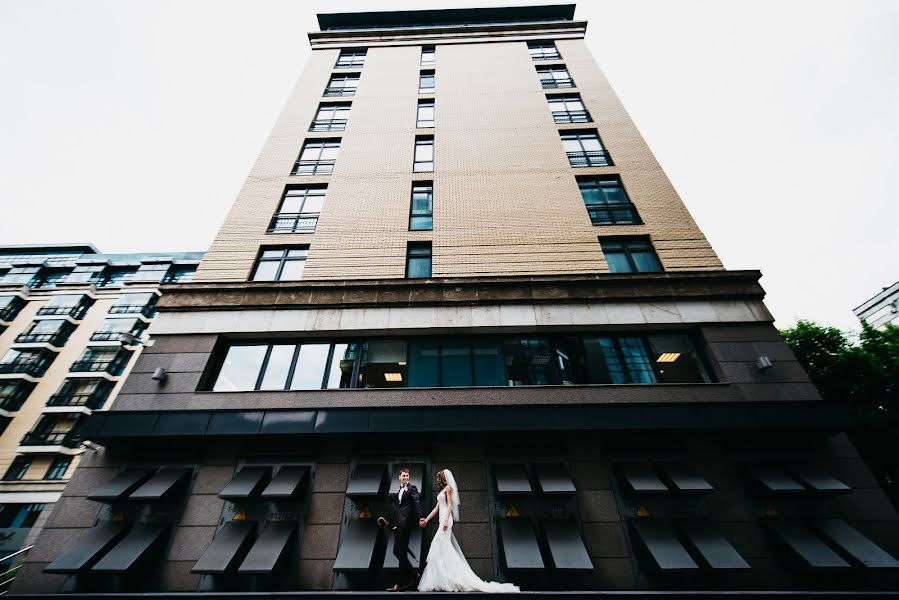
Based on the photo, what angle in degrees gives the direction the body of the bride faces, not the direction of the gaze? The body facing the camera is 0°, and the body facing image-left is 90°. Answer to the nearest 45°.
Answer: approximately 90°

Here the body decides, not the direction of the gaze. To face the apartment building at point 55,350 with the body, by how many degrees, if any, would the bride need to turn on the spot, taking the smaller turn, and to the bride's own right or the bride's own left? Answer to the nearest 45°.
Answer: approximately 45° to the bride's own right

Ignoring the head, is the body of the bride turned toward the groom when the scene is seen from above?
yes
